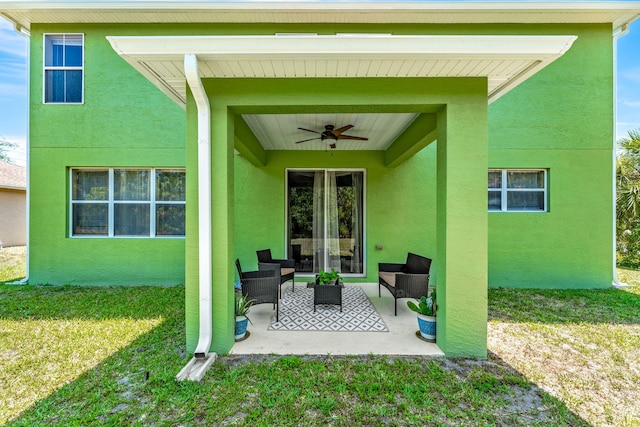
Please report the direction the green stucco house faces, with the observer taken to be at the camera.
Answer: facing away from the viewer

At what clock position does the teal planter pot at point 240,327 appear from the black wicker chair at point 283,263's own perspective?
The teal planter pot is roughly at 2 o'clock from the black wicker chair.

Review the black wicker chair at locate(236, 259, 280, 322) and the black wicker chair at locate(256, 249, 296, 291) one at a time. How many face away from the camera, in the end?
0

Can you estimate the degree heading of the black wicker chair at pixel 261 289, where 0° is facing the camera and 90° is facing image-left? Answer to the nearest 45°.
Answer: approximately 270°

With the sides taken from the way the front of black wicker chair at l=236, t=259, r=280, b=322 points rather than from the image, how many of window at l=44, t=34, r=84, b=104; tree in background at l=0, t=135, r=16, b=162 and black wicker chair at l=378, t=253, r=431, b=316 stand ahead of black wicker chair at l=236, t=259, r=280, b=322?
1

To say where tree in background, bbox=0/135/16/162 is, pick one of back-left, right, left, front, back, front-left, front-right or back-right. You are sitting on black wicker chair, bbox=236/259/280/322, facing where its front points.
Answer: back-left

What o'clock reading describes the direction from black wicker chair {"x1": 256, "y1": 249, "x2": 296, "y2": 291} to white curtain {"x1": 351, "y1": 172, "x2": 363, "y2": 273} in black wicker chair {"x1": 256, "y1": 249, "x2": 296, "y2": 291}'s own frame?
The white curtain is roughly at 10 o'clock from the black wicker chair.

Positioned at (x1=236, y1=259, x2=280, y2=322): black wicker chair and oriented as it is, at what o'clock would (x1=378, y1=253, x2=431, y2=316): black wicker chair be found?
(x1=378, y1=253, x2=431, y2=316): black wicker chair is roughly at 12 o'clock from (x1=236, y1=259, x2=280, y2=322): black wicker chair.

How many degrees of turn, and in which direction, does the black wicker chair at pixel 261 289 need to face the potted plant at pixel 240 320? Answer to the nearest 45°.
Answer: approximately 135° to its right
